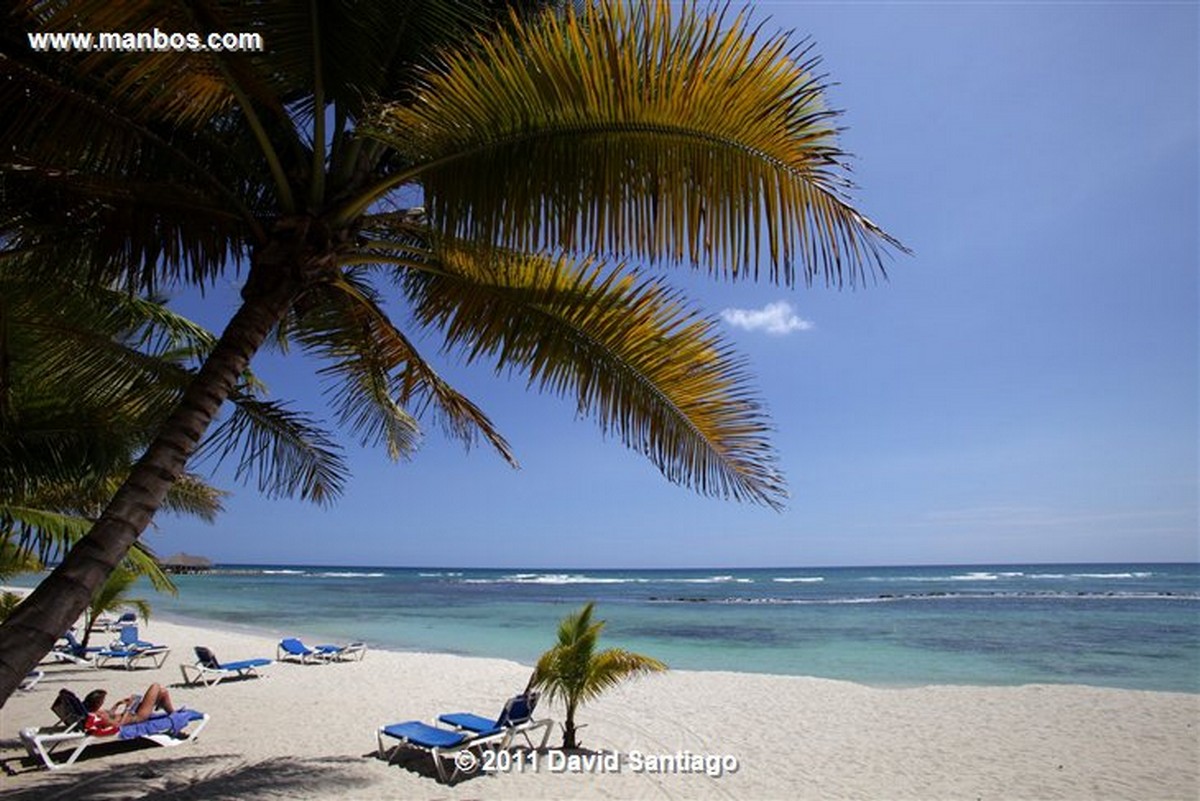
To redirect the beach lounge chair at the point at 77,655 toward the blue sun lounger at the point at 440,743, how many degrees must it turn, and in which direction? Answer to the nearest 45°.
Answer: approximately 90° to its right

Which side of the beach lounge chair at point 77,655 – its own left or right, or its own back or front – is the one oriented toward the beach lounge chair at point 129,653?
front

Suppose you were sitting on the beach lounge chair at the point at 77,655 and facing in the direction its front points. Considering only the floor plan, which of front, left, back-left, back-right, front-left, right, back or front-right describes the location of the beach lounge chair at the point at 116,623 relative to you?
left

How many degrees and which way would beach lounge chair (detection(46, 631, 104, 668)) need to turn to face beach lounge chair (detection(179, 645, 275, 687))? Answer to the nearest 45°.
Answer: approximately 45° to its right

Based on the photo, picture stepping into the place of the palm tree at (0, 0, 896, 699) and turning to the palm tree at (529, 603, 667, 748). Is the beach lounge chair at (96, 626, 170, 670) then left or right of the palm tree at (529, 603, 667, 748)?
left

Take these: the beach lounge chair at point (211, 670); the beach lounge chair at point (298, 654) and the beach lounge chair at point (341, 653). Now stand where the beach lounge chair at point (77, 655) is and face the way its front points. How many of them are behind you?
0

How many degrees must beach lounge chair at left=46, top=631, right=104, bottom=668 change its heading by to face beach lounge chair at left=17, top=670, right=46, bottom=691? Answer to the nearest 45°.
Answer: approximately 90° to its right

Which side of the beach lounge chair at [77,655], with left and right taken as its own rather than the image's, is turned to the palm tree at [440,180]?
right

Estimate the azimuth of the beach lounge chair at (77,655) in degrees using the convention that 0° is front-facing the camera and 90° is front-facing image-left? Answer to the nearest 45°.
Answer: approximately 270°

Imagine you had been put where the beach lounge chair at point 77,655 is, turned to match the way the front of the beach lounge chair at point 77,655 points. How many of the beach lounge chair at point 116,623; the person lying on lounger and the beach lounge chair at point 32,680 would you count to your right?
2

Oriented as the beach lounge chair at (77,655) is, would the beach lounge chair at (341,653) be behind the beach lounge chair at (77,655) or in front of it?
in front

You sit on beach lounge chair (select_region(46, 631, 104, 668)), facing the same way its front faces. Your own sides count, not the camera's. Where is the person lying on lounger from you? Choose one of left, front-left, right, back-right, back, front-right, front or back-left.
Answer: right

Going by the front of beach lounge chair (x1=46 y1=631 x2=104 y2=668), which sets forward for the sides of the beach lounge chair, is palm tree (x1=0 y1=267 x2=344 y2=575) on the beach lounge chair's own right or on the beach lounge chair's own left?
on the beach lounge chair's own right

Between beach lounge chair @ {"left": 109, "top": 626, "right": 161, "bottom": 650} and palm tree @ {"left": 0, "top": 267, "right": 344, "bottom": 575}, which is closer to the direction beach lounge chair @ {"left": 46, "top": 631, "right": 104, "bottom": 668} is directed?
the beach lounge chair

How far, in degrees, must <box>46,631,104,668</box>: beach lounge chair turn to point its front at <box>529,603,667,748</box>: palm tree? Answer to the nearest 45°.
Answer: approximately 90° to its right

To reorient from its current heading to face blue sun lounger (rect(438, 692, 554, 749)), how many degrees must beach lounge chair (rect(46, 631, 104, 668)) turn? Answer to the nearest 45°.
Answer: approximately 90° to its right

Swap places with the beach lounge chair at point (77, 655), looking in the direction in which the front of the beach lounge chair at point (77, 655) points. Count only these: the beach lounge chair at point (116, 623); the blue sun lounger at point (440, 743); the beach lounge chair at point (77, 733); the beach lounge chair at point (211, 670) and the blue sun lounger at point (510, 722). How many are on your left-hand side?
1
